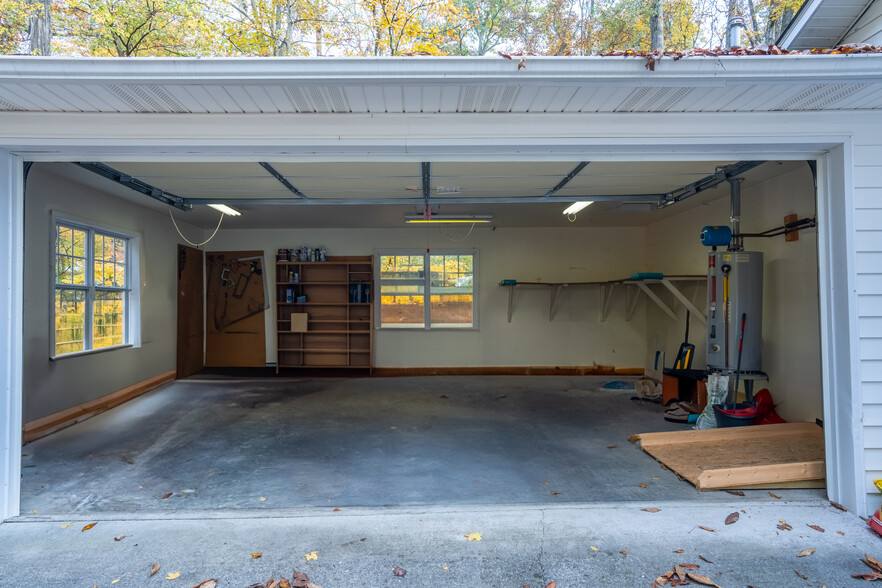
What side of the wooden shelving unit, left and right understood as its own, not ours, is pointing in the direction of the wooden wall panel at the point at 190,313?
right

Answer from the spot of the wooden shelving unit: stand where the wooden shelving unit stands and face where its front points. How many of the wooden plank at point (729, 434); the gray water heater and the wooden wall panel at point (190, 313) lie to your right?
1

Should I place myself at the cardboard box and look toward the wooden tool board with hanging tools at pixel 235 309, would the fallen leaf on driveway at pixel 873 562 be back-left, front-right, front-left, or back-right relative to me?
back-left

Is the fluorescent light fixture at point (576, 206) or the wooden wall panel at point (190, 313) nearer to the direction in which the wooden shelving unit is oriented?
the fluorescent light fixture

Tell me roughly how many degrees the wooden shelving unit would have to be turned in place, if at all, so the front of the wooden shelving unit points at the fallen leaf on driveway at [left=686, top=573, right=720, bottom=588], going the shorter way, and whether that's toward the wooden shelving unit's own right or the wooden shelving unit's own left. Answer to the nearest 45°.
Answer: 0° — it already faces it

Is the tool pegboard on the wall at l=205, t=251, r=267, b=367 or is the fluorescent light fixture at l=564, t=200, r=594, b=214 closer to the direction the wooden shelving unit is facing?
the fluorescent light fixture

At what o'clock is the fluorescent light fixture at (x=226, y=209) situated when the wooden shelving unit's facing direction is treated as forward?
The fluorescent light fixture is roughly at 1 o'clock from the wooden shelving unit.

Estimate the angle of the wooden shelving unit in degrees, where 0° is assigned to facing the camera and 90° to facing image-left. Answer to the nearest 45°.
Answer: approximately 0°

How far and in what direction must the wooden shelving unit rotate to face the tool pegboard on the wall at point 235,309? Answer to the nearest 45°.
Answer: approximately 90° to its right

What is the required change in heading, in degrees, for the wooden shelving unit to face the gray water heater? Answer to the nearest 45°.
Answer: approximately 45° to its left

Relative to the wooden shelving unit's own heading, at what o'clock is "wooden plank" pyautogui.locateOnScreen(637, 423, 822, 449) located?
The wooden plank is roughly at 11 o'clock from the wooden shelving unit.

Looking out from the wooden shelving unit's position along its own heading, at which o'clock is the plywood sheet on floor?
The plywood sheet on floor is roughly at 11 o'clock from the wooden shelving unit.

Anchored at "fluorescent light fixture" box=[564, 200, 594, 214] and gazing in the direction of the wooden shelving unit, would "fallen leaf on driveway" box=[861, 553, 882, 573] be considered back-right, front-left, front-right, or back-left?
back-left

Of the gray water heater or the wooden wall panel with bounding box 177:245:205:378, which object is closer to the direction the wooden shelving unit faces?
the gray water heater
